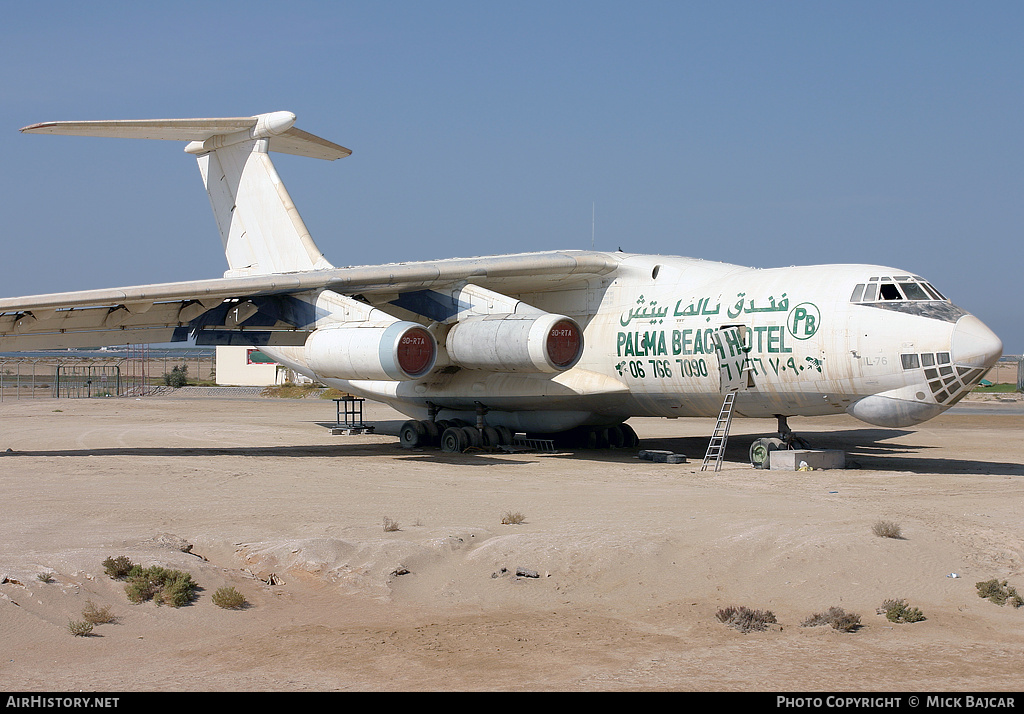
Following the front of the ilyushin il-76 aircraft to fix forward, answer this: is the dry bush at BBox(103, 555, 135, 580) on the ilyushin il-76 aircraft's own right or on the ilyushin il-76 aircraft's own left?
on the ilyushin il-76 aircraft's own right

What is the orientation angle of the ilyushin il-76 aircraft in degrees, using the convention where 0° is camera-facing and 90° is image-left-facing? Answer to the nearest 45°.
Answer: approximately 315°

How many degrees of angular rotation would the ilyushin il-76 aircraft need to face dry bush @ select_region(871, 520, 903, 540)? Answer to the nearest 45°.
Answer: approximately 45° to its right

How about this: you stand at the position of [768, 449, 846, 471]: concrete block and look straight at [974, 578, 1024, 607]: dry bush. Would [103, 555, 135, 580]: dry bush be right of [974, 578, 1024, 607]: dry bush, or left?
right

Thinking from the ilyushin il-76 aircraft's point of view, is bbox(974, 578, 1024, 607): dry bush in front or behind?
in front

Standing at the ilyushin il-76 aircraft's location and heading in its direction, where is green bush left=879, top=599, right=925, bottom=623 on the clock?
The green bush is roughly at 1 o'clock from the ilyushin il-76 aircraft.

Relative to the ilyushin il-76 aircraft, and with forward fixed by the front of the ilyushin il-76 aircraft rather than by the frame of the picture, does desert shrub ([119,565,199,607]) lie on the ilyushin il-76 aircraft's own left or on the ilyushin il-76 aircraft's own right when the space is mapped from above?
on the ilyushin il-76 aircraft's own right
